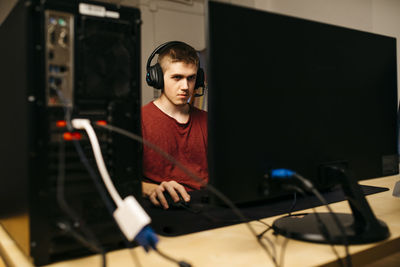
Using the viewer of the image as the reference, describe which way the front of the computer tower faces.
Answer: facing away from the viewer

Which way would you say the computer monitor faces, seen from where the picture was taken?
facing away from the viewer and to the left of the viewer

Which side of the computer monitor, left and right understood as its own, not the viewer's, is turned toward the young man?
front

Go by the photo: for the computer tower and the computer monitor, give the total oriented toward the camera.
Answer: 0
